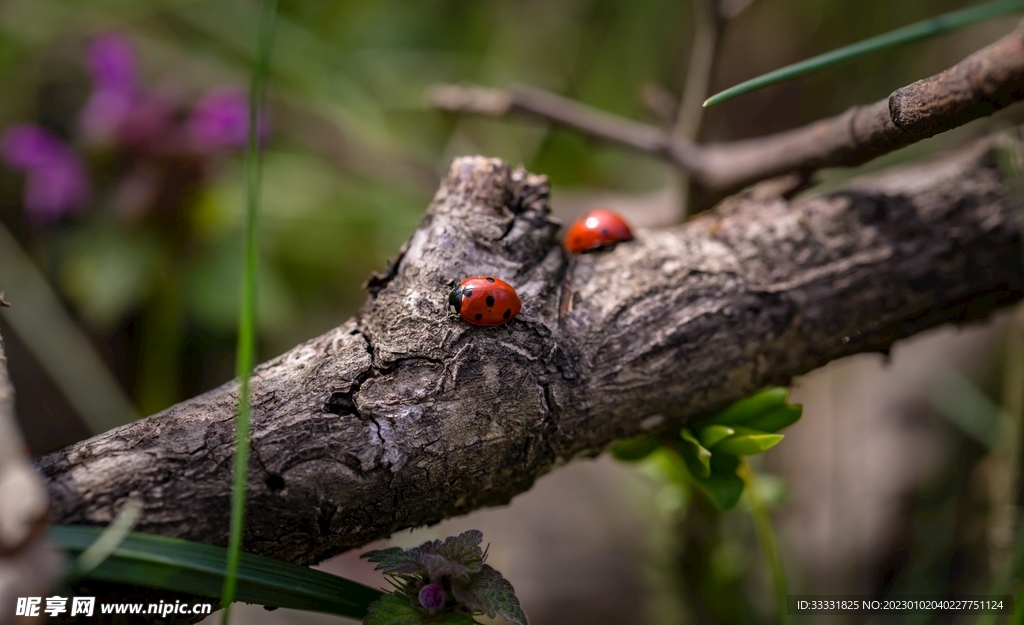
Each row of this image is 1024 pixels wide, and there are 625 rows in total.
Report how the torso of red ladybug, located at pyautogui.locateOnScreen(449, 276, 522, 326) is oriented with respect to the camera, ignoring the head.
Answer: to the viewer's left
